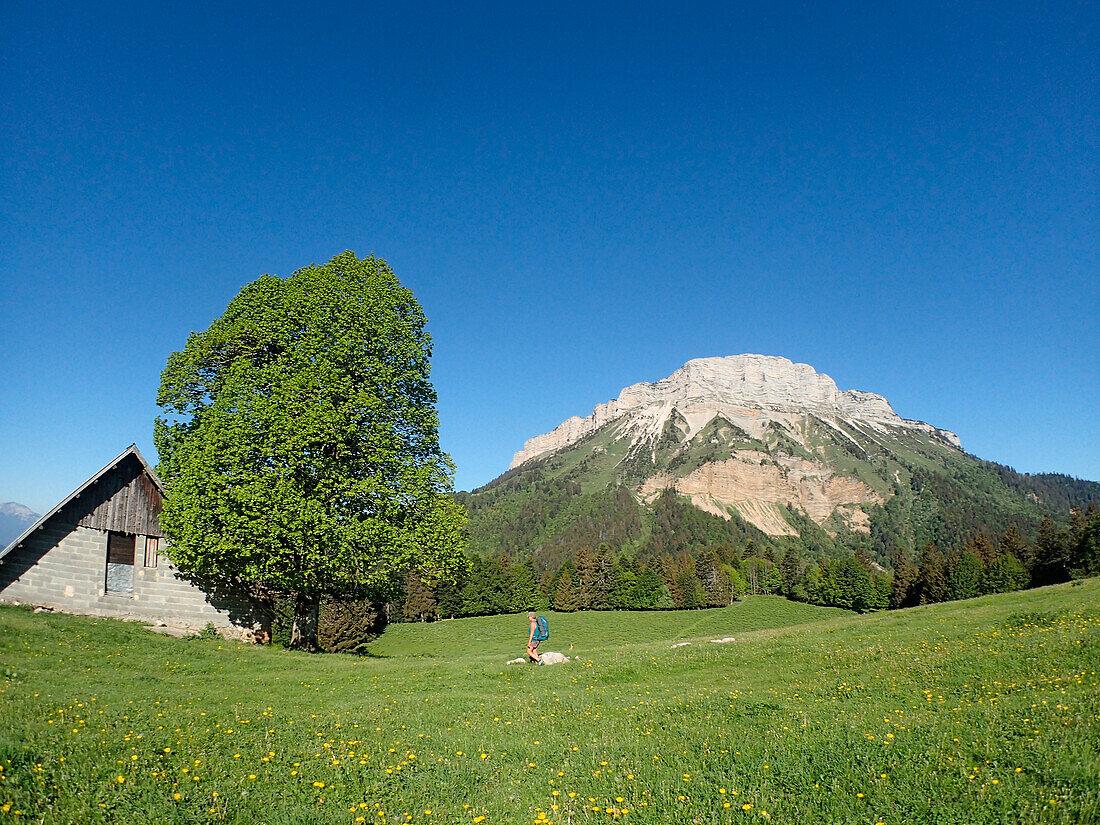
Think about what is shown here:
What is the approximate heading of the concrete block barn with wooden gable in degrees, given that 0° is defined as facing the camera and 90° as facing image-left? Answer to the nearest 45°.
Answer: approximately 0°
